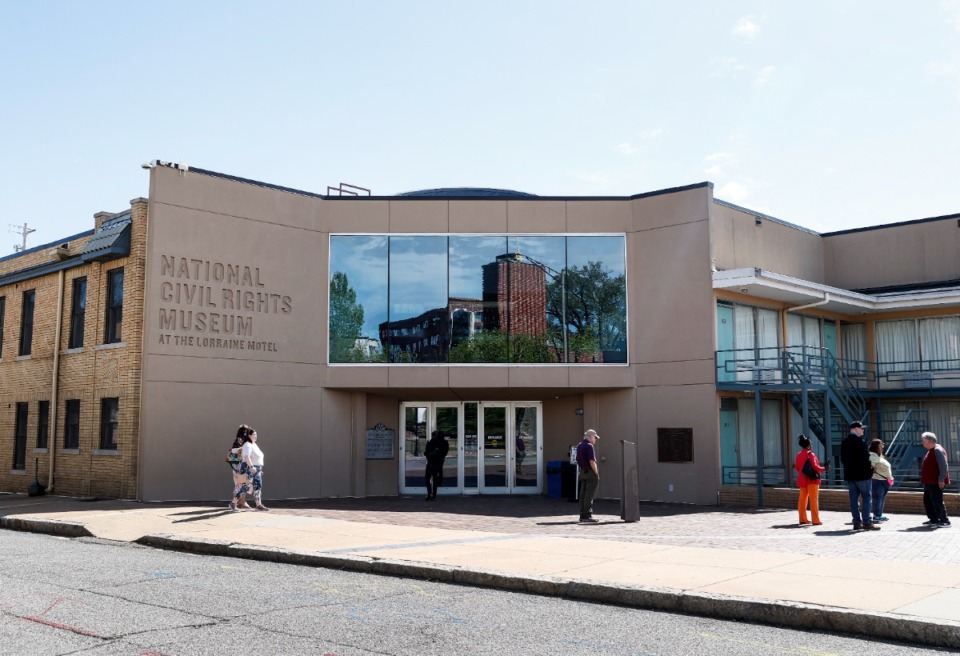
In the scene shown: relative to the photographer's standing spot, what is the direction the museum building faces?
facing the viewer

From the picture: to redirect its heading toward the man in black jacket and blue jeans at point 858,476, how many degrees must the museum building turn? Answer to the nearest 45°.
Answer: approximately 45° to its left

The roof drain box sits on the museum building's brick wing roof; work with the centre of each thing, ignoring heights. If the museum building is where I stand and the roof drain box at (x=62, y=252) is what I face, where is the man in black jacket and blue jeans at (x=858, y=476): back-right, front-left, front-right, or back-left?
back-left

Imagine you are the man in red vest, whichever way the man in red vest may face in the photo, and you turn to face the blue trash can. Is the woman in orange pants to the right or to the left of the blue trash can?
left

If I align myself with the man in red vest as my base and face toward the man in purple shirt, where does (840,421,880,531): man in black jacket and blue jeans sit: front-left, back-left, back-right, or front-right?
front-left

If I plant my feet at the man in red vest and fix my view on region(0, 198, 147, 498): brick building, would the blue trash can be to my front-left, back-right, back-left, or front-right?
front-right

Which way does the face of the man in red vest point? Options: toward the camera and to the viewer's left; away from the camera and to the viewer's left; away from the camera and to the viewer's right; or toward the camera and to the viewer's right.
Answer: toward the camera and to the viewer's left

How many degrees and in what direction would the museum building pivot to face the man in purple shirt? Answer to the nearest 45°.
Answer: approximately 45° to its left

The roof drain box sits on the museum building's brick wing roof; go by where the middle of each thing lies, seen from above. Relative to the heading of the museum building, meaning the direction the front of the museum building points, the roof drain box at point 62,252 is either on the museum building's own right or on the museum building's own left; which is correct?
on the museum building's own right

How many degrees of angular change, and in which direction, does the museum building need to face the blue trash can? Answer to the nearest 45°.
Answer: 0° — it already faces it
